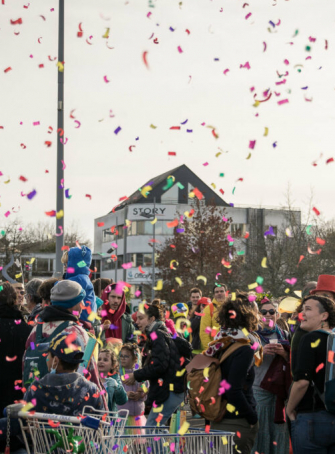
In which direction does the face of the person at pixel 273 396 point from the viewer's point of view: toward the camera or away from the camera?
toward the camera

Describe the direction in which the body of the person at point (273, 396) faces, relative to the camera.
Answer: toward the camera

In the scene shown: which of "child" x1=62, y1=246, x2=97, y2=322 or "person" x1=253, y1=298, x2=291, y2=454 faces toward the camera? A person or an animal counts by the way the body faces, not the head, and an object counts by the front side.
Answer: the person

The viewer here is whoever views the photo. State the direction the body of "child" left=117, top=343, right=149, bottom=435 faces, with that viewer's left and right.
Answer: facing the viewer and to the left of the viewer
